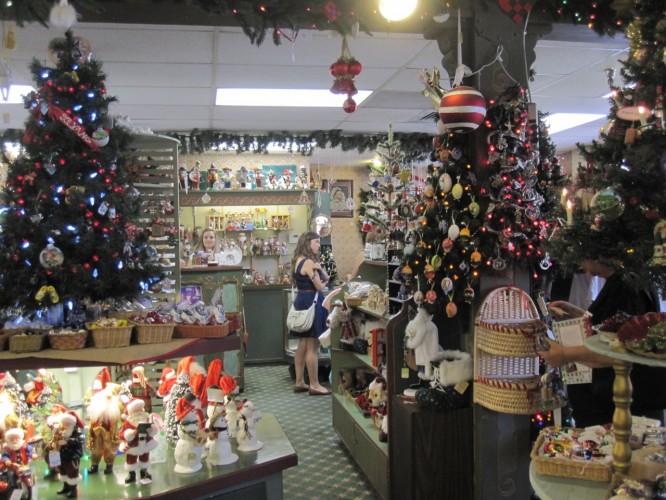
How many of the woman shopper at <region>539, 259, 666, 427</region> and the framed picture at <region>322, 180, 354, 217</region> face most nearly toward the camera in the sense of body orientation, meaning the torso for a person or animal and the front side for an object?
1

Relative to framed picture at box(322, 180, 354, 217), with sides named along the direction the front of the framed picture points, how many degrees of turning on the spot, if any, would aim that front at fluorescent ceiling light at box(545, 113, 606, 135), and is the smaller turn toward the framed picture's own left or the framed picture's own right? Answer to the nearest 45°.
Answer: approximately 45° to the framed picture's own left

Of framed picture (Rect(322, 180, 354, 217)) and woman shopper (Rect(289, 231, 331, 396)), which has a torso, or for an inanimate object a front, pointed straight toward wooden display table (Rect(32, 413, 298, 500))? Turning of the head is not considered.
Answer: the framed picture

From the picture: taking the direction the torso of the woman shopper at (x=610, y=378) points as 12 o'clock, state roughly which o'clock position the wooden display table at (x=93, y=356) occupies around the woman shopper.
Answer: The wooden display table is roughly at 11 o'clock from the woman shopper.

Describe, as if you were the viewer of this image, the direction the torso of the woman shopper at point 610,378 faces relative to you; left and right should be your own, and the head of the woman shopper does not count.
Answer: facing to the left of the viewer

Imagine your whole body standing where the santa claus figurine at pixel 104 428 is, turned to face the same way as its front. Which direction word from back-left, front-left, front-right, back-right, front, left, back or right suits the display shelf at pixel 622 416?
front-left

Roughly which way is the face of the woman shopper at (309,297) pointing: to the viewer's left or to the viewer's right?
to the viewer's right

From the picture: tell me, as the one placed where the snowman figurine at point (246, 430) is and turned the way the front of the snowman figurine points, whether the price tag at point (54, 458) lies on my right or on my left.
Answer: on my right

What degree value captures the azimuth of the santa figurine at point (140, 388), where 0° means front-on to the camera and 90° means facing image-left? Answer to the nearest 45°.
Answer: approximately 45°

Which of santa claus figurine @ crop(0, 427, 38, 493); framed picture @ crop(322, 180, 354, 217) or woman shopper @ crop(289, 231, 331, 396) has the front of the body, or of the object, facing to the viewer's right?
the woman shopper

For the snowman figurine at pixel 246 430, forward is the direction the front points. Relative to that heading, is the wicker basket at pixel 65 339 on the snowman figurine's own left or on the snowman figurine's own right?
on the snowman figurine's own right

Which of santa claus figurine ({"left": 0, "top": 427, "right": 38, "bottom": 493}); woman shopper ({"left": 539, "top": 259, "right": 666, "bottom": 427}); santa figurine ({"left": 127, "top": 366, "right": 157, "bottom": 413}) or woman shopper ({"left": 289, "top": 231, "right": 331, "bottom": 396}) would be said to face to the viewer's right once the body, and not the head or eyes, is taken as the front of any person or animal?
woman shopper ({"left": 289, "top": 231, "right": 331, "bottom": 396})
